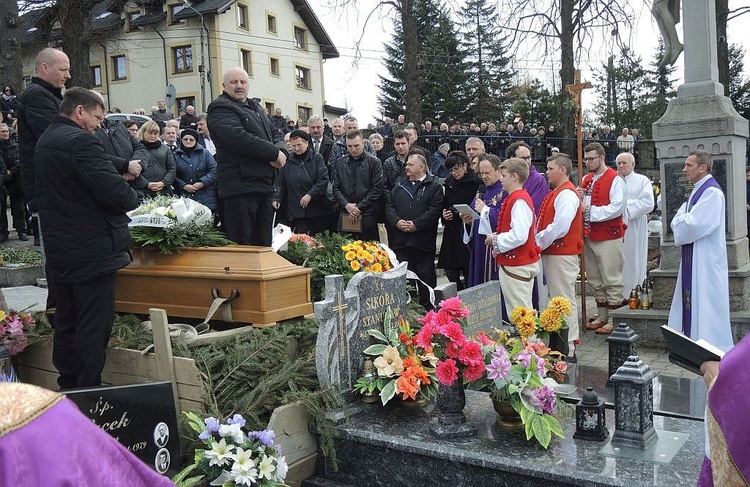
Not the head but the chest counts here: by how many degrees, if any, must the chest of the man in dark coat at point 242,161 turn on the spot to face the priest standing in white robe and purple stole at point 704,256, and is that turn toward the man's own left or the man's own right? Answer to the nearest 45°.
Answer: approximately 45° to the man's own left

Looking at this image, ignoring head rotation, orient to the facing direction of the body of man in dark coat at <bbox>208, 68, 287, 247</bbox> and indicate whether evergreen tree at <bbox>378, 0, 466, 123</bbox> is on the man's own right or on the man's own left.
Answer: on the man's own left

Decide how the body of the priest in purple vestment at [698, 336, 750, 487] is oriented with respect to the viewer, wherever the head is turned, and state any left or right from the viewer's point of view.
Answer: facing away from the viewer and to the left of the viewer

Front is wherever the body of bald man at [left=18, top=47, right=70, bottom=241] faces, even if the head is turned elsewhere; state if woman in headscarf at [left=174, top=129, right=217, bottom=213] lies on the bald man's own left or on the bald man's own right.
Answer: on the bald man's own left

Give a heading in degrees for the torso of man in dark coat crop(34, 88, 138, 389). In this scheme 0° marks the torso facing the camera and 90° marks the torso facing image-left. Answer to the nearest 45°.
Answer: approximately 225°

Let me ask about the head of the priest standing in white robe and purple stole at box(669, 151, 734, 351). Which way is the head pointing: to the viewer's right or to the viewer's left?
to the viewer's left
